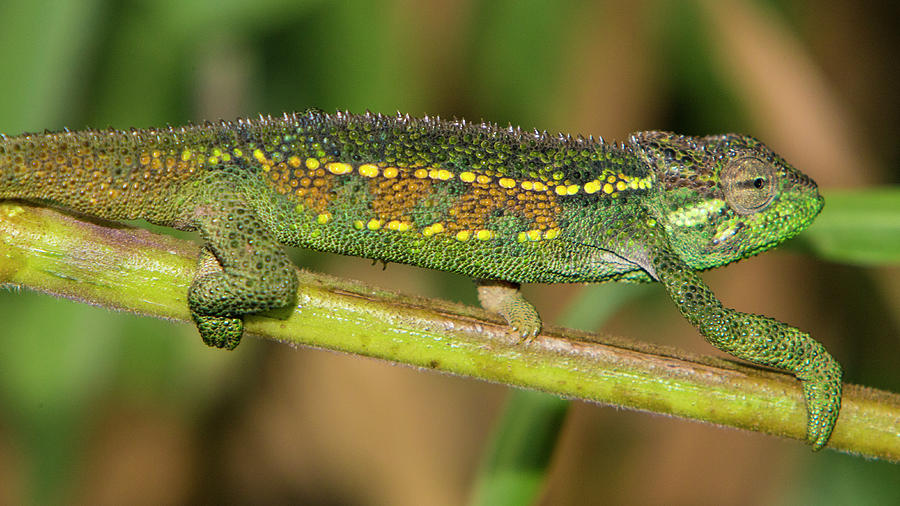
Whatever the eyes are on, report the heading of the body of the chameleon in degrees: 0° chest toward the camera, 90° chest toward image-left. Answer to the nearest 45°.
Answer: approximately 270°

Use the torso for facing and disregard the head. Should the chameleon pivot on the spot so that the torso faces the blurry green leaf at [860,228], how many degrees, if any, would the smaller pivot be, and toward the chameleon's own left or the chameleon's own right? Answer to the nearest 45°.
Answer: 0° — it already faces it
